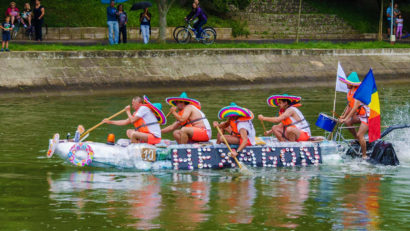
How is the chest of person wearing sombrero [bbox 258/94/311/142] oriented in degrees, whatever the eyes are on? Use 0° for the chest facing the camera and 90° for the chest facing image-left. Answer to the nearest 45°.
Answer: approximately 90°

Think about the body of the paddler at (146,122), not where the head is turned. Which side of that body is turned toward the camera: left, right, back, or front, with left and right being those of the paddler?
left

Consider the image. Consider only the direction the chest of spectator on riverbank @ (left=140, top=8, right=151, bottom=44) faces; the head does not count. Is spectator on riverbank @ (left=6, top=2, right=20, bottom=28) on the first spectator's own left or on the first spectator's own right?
on the first spectator's own right

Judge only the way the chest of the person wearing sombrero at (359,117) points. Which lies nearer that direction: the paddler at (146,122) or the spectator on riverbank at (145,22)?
the paddler

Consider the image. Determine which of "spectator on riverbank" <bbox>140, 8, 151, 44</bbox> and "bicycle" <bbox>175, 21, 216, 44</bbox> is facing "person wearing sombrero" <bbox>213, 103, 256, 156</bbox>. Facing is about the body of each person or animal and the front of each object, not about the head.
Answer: the spectator on riverbank

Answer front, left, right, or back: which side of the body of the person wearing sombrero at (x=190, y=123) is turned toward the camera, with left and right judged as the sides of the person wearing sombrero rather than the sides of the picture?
left

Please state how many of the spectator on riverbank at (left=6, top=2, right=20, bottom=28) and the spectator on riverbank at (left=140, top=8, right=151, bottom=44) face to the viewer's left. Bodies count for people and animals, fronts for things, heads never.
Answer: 0

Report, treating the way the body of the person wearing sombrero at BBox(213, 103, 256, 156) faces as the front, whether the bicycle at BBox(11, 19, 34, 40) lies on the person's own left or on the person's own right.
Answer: on the person's own right
